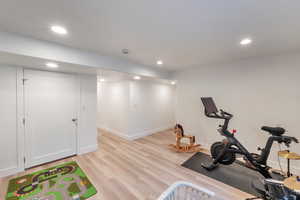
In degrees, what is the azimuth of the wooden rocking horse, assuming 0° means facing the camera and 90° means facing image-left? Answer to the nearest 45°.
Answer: approximately 90°

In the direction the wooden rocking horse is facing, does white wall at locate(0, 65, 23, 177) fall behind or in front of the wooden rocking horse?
in front

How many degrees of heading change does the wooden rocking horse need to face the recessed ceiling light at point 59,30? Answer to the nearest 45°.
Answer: approximately 45° to its left

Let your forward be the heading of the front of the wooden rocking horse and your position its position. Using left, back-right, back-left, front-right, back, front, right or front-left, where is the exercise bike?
back-left

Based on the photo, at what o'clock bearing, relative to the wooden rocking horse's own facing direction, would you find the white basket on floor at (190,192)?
The white basket on floor is roughly at 9 o'clock from the wooden rocking horse.

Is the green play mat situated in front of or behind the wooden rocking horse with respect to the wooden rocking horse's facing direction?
in front

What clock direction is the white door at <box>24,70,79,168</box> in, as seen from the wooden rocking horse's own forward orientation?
The white door is roughly at 11 o'clock from the wooden rocking horse.

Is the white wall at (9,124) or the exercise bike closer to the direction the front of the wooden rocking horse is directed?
the white wall
